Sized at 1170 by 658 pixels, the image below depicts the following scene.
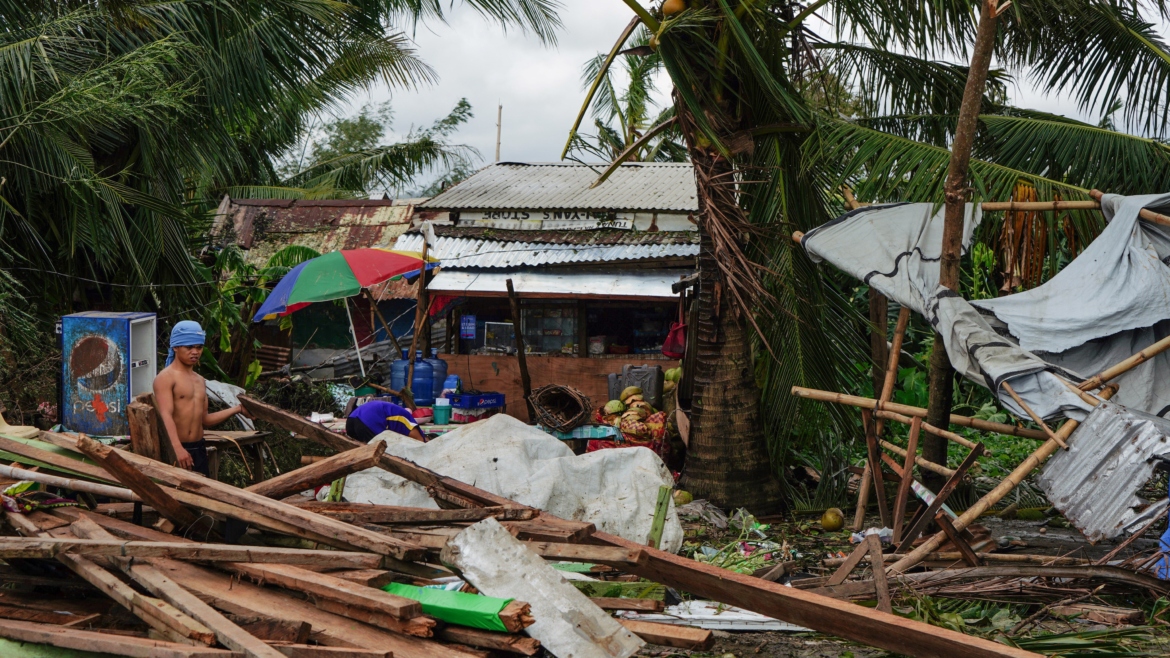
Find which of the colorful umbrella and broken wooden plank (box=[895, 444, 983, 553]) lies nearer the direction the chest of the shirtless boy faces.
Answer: the broken wooden plank

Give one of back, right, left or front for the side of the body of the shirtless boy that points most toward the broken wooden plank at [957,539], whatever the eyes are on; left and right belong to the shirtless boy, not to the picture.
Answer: front

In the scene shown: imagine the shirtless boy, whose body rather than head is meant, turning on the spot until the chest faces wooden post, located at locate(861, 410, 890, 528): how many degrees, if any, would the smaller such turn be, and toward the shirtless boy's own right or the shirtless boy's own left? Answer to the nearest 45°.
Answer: approximately 45° to the shirtless boy's own left

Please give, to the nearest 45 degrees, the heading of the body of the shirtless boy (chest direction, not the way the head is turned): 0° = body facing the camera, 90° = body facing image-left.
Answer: approximately 315°

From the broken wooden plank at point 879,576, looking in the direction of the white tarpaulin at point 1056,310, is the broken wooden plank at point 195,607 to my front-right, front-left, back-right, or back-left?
back-left

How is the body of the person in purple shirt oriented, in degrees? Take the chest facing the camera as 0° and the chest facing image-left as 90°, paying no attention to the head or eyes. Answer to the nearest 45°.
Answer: approximately 270°

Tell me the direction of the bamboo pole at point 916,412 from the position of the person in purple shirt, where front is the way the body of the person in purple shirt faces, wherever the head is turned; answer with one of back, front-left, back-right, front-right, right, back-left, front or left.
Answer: front-right

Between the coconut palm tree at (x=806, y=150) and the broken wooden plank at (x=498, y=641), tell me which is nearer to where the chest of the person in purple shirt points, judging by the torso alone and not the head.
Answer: the coconut palm tree

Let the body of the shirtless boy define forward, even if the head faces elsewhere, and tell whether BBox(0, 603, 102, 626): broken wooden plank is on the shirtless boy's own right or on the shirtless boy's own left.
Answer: on the shirtless boy's own right

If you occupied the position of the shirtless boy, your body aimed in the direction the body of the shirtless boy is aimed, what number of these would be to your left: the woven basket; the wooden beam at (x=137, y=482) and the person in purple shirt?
2
